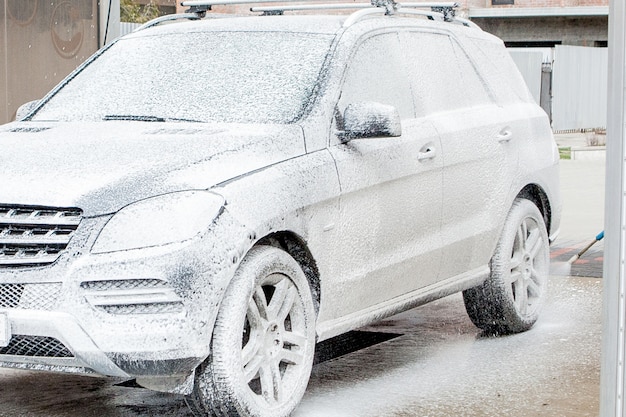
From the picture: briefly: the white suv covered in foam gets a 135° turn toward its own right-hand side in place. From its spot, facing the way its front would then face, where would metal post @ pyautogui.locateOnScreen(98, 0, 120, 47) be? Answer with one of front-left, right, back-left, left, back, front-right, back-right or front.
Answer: front

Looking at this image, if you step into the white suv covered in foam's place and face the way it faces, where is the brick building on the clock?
The brick building is roughly at 5 o'clock from the white suv covered in foam.

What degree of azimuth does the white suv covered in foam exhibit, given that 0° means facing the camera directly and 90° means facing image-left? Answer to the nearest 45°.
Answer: approximately 45°

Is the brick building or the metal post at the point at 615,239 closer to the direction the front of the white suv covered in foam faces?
the metal post

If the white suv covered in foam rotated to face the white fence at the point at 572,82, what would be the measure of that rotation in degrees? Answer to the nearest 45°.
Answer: approximately 135° to its right

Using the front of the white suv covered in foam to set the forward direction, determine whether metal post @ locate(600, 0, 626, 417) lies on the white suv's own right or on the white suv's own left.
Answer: on the white suv's own left
